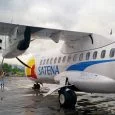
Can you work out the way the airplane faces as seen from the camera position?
facing away from the viewer and to the left of the viewer
